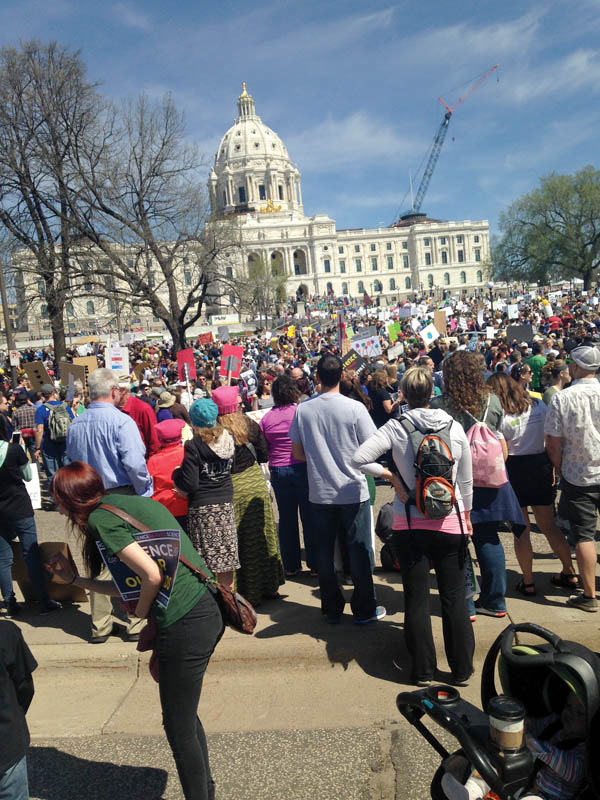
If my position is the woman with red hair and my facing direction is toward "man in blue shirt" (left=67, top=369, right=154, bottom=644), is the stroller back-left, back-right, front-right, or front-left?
back-right

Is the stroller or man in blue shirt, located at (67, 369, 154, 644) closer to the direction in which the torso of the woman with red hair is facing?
the man in blue shirt

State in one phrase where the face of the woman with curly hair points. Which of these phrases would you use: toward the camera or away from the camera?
away from the camera

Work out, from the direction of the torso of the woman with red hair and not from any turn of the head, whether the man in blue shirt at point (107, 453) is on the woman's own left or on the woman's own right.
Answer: on the woman's own right

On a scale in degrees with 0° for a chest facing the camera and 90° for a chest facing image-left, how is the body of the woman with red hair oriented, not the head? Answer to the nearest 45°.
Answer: approximately 90°

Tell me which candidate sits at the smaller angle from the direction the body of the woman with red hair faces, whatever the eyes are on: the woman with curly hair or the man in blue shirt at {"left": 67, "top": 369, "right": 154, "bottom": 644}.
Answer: the man in blue shirt

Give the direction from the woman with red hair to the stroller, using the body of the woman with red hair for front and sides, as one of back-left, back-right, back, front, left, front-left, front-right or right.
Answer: back-left

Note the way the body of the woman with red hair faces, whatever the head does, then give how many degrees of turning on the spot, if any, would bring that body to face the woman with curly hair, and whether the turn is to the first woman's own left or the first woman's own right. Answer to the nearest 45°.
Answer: approximately 135° to the first woman's own right
